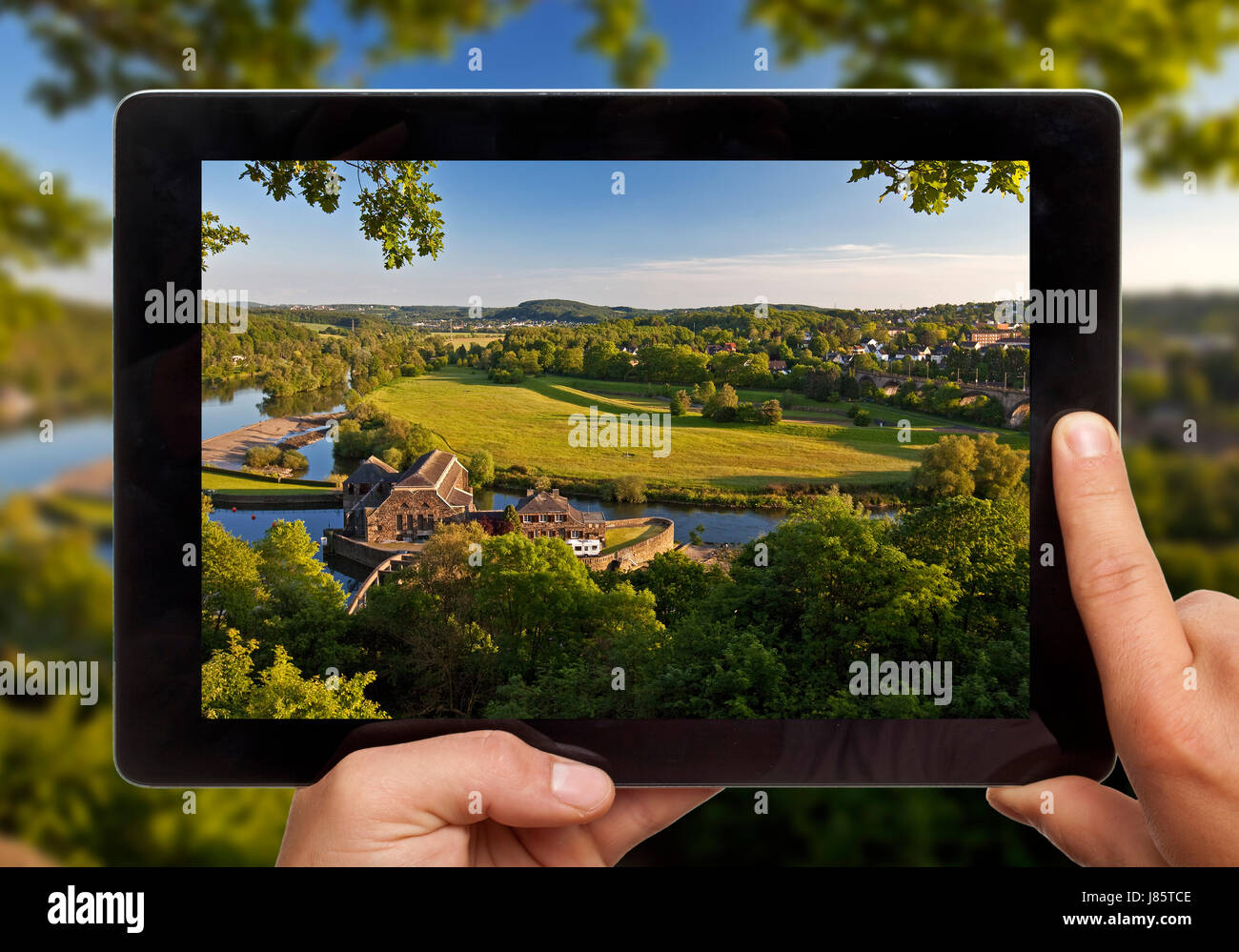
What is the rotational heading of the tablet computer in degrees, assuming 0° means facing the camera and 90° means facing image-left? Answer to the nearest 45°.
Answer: approximately 0°
